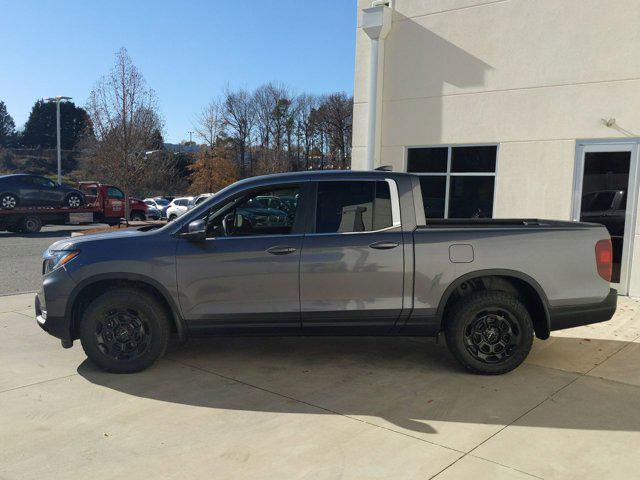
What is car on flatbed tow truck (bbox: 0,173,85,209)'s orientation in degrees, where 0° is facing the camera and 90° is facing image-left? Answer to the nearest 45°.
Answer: approximately 270°

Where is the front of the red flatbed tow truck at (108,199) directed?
to the viewer's right

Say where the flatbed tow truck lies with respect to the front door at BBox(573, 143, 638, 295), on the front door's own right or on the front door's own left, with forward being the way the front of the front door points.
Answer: on the front door's own right

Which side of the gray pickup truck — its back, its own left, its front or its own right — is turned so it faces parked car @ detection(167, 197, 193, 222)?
right

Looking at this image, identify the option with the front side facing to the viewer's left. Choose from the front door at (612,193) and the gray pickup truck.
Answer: the gray pickup truck

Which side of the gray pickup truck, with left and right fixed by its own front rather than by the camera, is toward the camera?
left

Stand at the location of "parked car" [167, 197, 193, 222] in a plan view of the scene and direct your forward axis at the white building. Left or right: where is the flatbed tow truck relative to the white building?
right

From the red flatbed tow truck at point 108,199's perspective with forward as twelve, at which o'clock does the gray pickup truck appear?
The gray pickup truck is roughly at 3 o'clock from the red flatbed tow truck.

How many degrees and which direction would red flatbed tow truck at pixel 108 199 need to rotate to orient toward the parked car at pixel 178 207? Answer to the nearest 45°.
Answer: approximately 45° to its left

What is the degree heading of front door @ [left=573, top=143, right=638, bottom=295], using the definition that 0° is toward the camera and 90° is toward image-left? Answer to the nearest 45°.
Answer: approximately 0°
